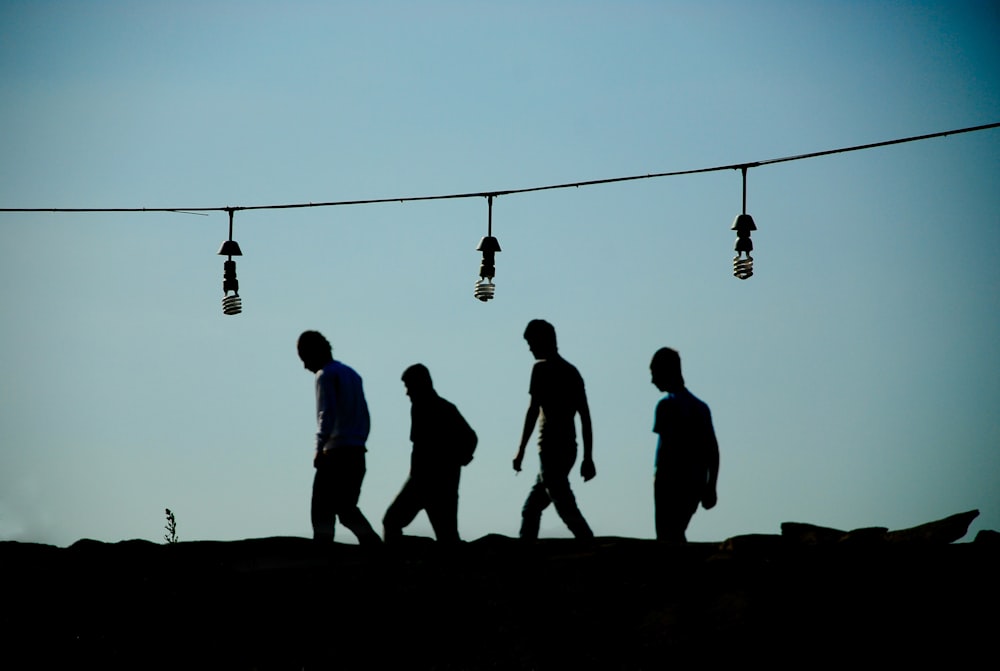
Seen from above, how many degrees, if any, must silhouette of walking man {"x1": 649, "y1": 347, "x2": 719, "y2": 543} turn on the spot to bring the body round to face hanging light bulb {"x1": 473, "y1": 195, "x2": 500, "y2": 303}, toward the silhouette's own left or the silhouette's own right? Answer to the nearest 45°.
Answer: approximately 45° to the silhouette's own right

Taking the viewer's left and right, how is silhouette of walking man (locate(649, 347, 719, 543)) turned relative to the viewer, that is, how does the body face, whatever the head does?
facing to the left of the viewer

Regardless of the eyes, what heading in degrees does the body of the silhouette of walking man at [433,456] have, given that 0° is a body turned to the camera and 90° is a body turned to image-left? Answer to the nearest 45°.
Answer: approximately 90°

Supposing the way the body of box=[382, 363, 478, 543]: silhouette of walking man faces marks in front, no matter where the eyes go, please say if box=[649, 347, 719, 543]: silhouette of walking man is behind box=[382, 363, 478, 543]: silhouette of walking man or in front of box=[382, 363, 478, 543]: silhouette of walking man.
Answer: behind

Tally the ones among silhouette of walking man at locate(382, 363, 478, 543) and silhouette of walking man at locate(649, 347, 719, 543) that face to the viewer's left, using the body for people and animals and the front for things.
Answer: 2

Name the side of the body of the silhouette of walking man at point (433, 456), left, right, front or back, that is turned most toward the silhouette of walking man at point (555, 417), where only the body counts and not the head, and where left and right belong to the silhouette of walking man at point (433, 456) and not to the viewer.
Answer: back

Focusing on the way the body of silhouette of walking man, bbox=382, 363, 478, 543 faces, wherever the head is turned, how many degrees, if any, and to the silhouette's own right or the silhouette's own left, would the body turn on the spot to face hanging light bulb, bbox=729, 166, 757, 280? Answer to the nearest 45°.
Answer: approximately 180°
